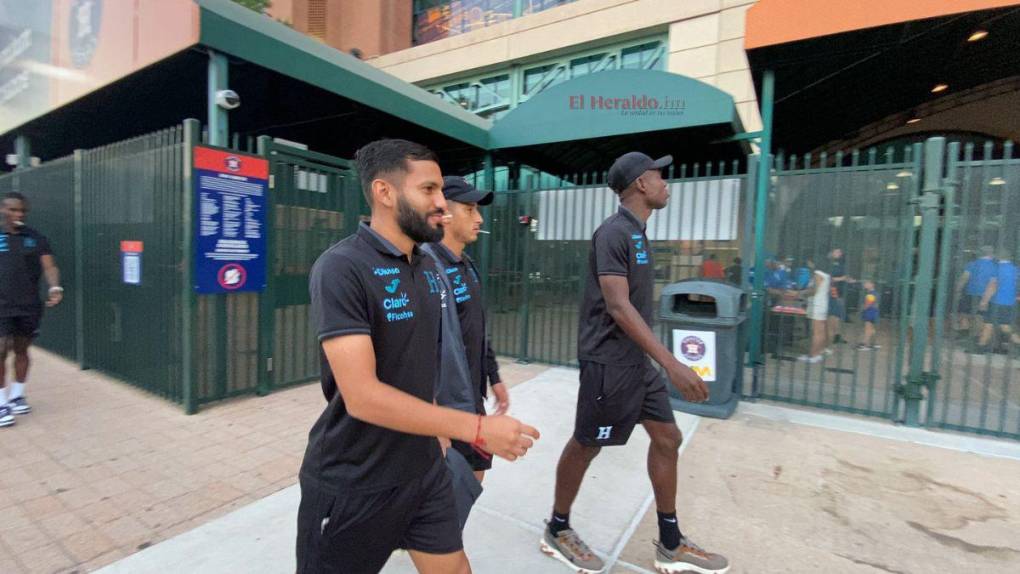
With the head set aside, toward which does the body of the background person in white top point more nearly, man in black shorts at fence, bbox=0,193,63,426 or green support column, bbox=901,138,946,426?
the man in black shorts at fence

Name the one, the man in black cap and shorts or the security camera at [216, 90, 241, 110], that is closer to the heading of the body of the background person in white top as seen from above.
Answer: the security camera

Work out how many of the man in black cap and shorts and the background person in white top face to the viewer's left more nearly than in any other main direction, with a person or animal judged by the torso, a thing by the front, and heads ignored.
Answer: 1

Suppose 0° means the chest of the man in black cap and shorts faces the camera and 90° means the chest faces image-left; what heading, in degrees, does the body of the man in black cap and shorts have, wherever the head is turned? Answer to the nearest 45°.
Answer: approximately 270°

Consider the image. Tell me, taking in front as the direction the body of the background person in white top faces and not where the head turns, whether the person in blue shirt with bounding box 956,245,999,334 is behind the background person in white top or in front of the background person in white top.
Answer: behind

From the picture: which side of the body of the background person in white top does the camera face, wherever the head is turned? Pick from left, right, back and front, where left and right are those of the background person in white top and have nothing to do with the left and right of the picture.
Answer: left

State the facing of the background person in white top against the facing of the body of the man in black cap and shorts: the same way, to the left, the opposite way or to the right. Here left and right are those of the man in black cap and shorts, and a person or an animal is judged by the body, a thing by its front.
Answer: the opposite way
